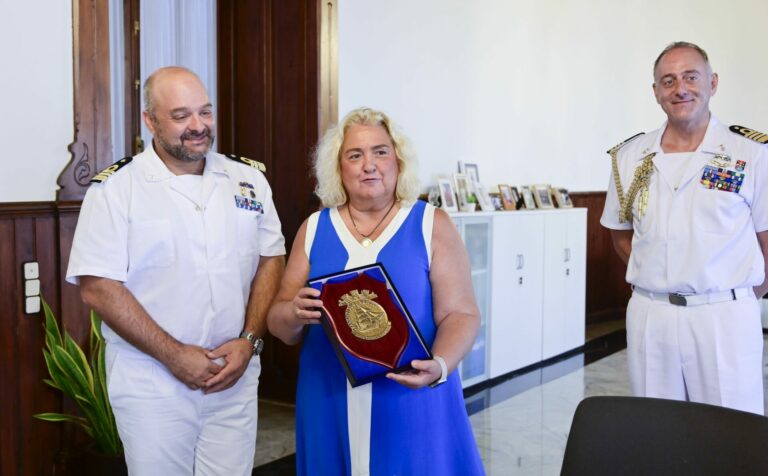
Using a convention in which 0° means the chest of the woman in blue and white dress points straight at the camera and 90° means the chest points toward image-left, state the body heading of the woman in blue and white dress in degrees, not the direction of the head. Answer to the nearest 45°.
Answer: approximately 0°

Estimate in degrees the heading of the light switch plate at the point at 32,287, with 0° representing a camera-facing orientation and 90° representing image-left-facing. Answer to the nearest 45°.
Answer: approximately 0°

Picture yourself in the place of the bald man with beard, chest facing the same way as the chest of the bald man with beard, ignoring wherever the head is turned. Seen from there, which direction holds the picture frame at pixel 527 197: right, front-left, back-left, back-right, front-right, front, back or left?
left

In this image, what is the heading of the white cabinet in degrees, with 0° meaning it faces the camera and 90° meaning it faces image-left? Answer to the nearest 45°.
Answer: approximately 315°

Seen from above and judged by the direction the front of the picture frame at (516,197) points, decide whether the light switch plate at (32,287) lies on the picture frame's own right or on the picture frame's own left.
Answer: on the picture frame's own right

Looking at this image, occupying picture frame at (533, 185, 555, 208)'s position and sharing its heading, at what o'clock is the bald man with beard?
The bald man with beard is roughly at 2 o'clock from the picture frame.

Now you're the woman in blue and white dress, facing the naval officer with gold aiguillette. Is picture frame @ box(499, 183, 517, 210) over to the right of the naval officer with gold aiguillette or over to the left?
left

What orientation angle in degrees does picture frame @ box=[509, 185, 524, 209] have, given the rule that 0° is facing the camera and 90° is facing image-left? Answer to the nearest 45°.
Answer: approximately 315°

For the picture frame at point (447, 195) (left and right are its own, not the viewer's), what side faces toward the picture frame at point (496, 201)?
left

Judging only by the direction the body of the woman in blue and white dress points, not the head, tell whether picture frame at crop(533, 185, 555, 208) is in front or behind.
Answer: behind

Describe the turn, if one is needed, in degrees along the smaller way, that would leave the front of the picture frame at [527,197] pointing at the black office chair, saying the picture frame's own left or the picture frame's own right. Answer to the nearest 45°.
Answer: approximately 45° to the picture frame's own right
